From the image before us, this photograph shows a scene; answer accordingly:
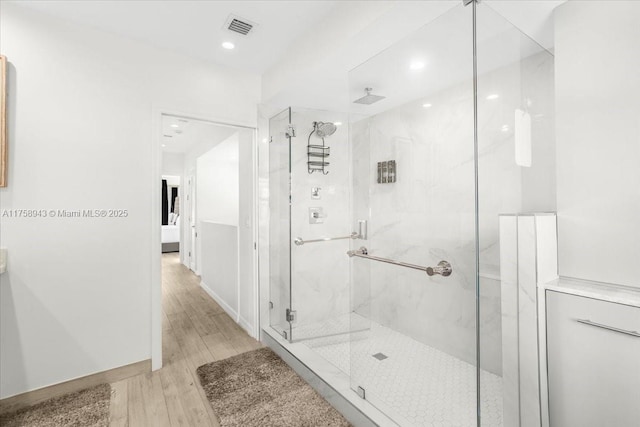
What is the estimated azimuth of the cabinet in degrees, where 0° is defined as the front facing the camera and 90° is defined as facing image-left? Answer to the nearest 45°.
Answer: approximately 45°

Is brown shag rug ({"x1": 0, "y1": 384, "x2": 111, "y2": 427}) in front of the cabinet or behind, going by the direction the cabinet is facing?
in front

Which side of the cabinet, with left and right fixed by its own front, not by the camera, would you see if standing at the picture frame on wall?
front

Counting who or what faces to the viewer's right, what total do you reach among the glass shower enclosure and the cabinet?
0

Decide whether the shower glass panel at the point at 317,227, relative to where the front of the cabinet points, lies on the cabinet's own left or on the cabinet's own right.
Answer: on the cabinet's own right
